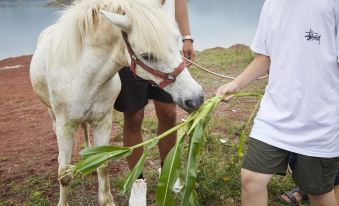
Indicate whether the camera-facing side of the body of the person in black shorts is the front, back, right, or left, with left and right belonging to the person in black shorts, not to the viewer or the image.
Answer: front

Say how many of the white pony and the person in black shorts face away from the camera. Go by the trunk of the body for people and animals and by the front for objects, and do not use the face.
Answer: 0

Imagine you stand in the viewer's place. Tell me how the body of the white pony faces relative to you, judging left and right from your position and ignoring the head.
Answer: facing the viewer and to the right of the viewer
